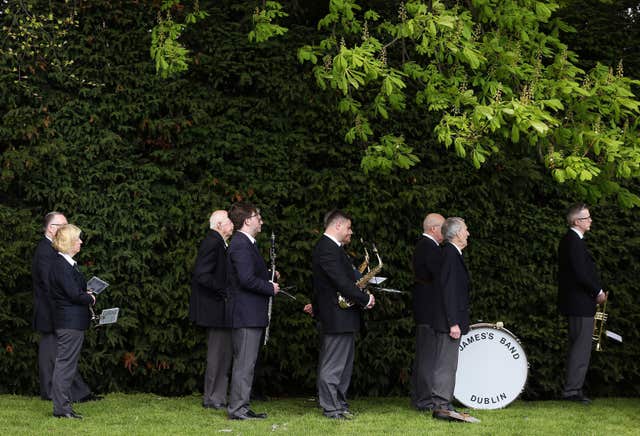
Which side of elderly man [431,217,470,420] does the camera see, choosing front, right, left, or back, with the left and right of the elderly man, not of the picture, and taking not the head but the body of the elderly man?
right

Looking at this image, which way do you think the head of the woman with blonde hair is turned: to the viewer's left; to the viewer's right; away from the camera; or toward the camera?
to the viewer's right

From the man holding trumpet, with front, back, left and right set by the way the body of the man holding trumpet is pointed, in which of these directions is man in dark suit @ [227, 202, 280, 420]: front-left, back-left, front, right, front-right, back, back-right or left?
back-right

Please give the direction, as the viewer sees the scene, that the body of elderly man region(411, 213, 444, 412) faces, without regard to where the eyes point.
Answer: to the viewer's right

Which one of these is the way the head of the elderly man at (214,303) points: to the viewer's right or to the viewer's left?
to the viewer's right

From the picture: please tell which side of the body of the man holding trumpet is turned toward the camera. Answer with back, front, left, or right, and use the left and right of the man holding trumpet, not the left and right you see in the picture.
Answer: right

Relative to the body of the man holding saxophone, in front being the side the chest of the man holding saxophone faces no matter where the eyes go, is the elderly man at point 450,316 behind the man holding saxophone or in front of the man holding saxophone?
in front

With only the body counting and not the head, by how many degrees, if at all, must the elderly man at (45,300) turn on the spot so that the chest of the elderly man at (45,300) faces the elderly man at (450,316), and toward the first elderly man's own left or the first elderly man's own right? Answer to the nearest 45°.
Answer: approximately 45° to the first elderly man's own right

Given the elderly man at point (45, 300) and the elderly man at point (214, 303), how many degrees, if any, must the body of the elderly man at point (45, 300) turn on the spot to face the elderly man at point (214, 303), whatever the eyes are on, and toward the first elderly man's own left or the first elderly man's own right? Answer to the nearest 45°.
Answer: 0° — they already face them

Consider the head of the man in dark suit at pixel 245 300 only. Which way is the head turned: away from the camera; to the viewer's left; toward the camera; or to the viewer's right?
to the viewer's right

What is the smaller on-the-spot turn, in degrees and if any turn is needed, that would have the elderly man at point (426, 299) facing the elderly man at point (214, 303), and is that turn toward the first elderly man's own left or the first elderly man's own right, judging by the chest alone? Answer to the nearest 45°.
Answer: approximately 180°

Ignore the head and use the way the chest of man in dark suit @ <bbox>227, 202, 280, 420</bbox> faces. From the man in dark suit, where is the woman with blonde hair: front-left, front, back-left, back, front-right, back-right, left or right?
back

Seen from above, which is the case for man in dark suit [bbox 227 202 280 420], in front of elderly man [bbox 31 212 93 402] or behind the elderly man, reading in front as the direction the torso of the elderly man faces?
in front

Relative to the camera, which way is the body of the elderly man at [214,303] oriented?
to the viewer's right

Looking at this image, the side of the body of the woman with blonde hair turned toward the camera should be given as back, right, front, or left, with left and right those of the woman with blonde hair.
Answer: right
